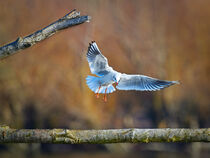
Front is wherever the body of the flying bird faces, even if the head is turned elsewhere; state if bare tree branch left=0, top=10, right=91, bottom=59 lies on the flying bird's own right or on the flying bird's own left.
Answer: on the flying bird's own right
